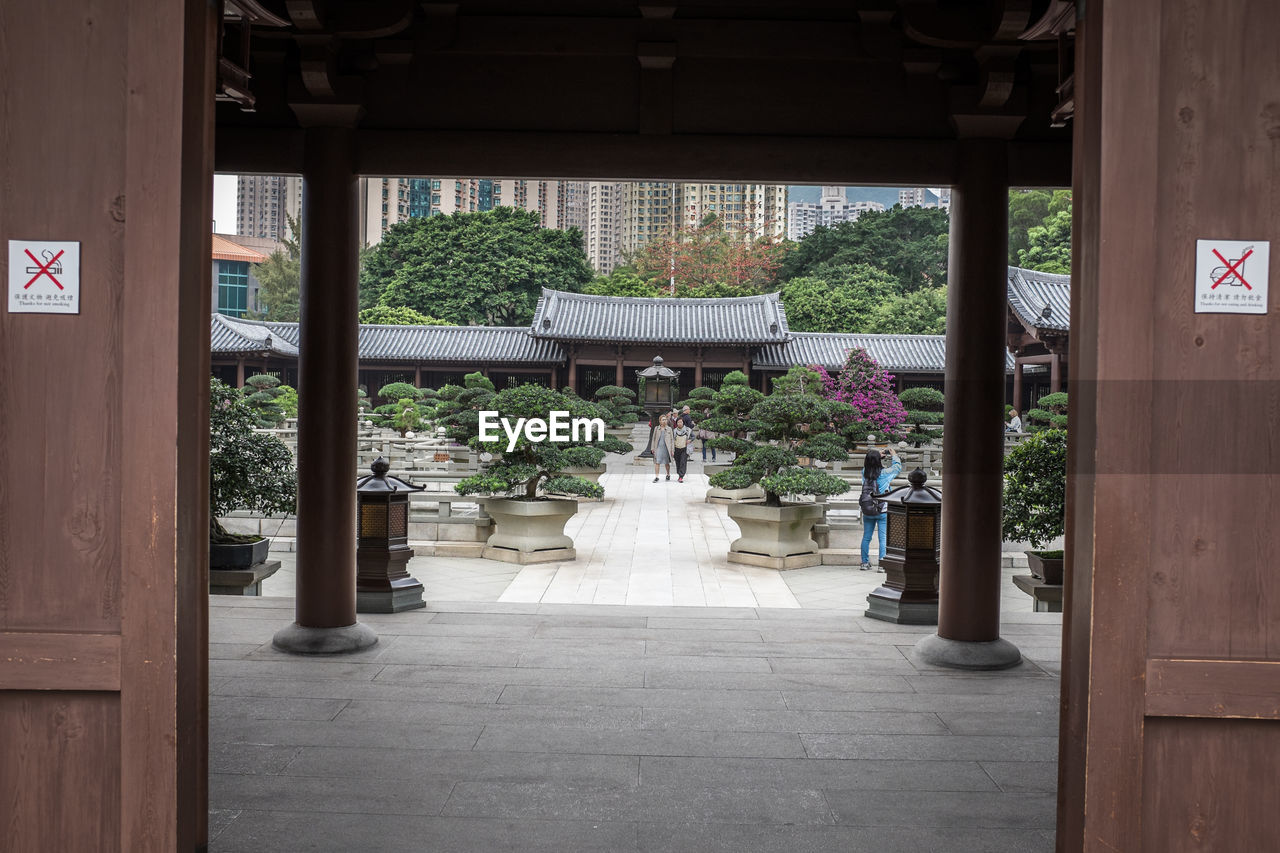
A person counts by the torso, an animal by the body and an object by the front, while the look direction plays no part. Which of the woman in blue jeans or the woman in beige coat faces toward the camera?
the woman in beige coat

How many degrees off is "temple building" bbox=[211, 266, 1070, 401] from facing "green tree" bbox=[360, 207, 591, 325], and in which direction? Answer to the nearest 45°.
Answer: approximately 135° to its right

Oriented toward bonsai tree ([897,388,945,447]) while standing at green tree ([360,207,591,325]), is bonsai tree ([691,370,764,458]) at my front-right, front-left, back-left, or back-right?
front-right

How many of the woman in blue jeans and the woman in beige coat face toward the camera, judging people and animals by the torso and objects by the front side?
1

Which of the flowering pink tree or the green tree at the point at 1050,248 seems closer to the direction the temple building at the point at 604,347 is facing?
the flowering pink tree

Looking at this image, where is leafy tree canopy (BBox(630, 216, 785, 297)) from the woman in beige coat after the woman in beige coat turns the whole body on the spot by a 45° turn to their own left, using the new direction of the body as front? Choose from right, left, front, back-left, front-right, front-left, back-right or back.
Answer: back-left

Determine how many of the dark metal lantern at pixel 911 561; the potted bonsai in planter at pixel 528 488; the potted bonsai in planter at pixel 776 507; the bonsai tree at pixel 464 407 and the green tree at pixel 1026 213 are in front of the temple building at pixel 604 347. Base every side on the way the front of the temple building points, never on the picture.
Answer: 4

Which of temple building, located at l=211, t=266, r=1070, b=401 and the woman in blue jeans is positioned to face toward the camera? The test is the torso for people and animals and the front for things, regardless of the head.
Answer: the temple building

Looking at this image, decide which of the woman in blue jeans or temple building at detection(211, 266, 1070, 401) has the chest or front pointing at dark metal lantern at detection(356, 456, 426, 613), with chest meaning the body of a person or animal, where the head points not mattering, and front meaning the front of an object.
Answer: the temple building

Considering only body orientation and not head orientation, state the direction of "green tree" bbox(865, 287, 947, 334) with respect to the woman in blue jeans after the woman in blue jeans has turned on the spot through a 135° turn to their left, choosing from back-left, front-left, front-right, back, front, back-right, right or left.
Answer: right

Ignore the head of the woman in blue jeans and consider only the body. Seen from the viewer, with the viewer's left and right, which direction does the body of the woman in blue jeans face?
facing away from the viewer and to the right of the viewer

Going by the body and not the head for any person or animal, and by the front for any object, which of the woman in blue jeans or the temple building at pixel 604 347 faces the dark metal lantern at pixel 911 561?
the temple building

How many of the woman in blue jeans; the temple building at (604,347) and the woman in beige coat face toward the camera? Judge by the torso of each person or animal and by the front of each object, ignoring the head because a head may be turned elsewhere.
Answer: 2

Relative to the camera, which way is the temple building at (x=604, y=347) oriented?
toward the camera

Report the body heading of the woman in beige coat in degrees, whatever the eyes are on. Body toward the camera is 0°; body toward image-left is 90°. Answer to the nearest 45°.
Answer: approximately 0°

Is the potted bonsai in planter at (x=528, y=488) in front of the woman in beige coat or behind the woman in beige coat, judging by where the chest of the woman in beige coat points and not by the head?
in front

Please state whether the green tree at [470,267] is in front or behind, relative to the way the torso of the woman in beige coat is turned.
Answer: behind

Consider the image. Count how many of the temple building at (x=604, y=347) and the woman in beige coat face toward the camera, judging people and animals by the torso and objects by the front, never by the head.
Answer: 2
